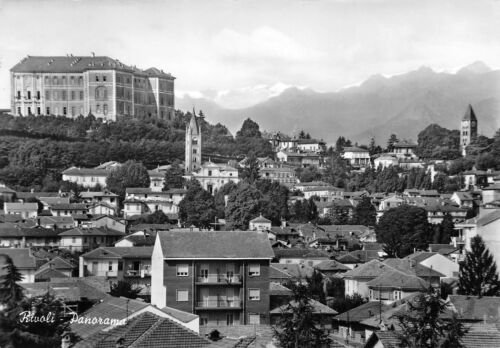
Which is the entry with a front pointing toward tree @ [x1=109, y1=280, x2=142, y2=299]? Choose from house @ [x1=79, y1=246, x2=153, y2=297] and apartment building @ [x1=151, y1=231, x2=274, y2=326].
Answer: the house

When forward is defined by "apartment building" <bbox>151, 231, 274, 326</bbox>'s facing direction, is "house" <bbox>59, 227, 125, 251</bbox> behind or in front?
behind

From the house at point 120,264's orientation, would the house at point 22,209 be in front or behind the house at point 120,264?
behind

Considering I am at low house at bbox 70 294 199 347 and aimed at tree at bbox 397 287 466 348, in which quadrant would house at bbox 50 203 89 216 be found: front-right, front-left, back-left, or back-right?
back-left

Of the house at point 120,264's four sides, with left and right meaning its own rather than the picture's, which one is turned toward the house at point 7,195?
back

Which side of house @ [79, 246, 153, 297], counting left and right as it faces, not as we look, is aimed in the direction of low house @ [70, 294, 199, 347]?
front

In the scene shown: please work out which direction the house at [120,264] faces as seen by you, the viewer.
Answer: facing the viewer

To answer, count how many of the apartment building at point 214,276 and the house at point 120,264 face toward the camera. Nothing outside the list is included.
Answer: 2

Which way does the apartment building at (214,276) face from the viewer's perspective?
toward the camera

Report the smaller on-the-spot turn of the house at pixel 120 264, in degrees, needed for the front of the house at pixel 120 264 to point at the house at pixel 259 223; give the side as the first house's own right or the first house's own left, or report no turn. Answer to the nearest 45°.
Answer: approximately 135° to the first house's own left

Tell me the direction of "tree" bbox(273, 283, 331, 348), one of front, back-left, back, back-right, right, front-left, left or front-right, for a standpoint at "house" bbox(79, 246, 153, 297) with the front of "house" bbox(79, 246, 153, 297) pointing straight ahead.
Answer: front

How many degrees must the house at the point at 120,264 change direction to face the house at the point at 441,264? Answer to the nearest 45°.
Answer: approximately 90° to its left

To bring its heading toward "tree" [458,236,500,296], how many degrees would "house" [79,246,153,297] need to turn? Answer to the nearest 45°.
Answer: approximately 45° to its left
